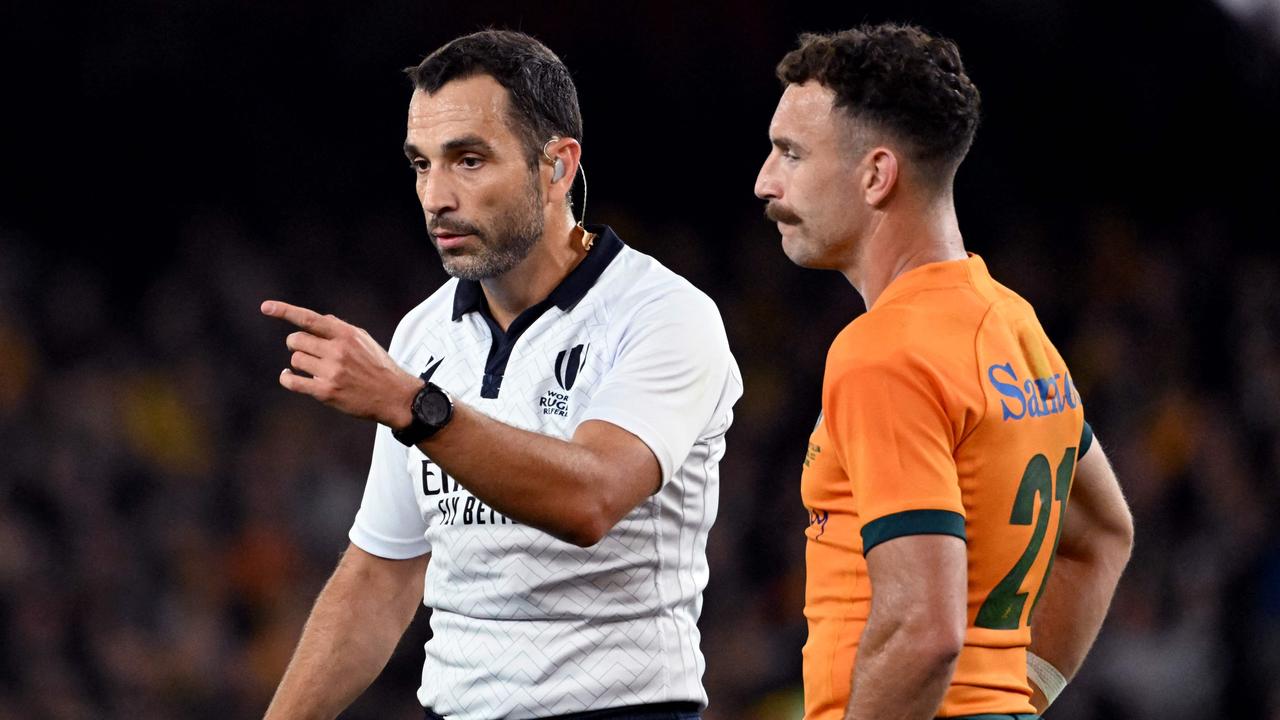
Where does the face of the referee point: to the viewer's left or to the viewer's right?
to the viewer's left

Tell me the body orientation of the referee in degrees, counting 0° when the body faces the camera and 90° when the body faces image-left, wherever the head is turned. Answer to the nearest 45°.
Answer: approximately 45°
